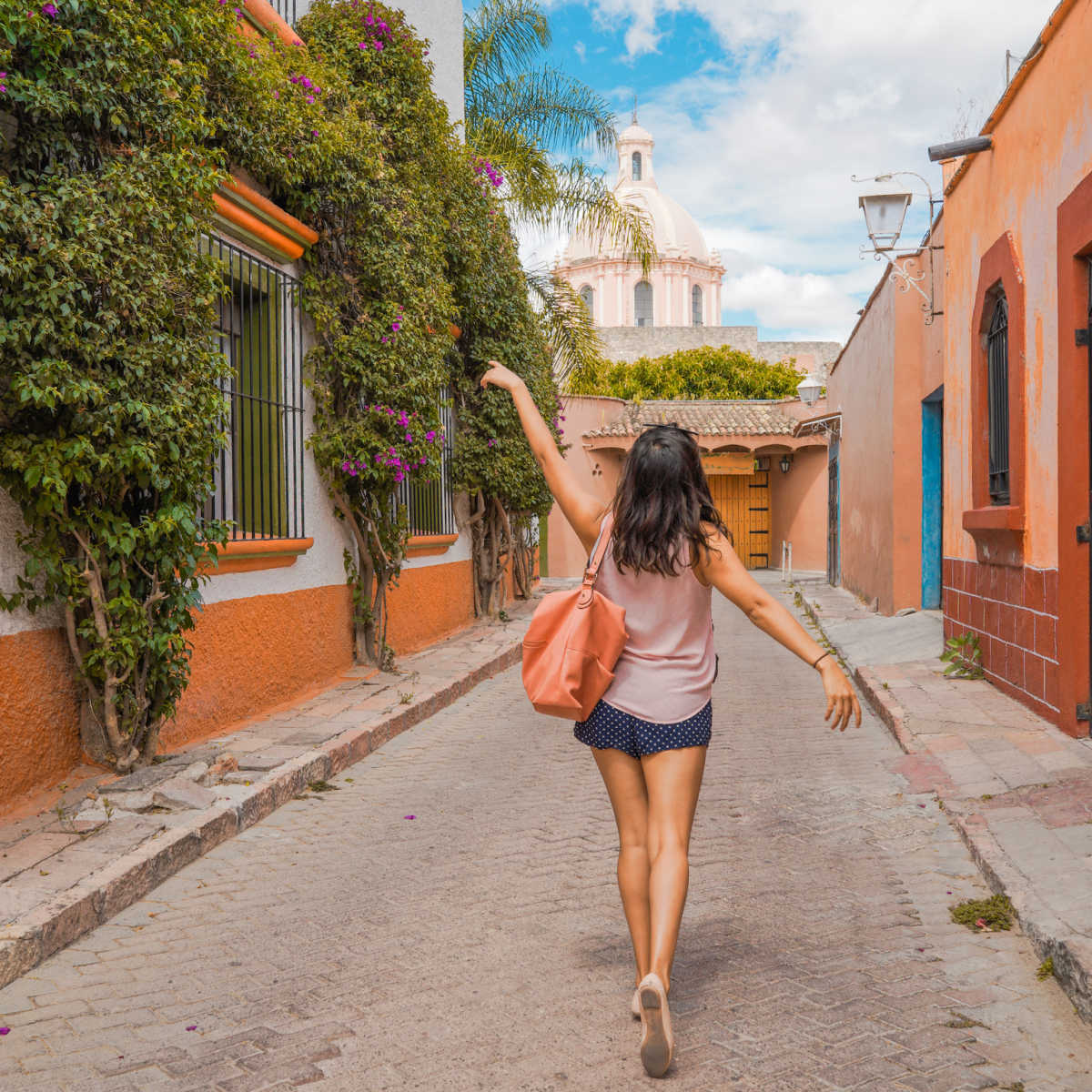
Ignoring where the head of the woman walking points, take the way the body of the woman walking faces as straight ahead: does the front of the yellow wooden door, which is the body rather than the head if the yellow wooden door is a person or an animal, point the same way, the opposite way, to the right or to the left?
the opposite way

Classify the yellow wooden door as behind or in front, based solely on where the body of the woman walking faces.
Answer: in front

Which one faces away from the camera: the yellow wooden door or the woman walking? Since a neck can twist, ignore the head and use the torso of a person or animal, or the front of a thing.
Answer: the woman walking

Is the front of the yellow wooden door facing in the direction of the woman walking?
yes

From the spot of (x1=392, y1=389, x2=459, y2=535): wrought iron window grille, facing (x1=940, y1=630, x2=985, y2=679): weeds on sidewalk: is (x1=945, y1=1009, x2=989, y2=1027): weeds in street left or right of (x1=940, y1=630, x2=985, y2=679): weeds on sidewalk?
right

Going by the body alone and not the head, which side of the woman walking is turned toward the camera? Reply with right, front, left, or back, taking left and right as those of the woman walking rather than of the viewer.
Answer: back

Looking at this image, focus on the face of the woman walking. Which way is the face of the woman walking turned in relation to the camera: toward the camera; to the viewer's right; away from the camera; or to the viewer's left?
away from the camera

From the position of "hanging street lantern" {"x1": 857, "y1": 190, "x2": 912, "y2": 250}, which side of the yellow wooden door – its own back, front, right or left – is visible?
front

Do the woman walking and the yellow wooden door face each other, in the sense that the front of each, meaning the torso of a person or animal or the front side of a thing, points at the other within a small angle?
yes

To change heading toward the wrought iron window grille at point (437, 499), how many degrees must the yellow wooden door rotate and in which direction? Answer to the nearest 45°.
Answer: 0° — it already faces it

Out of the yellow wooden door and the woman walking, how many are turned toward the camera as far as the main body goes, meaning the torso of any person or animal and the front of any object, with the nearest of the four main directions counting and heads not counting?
1
